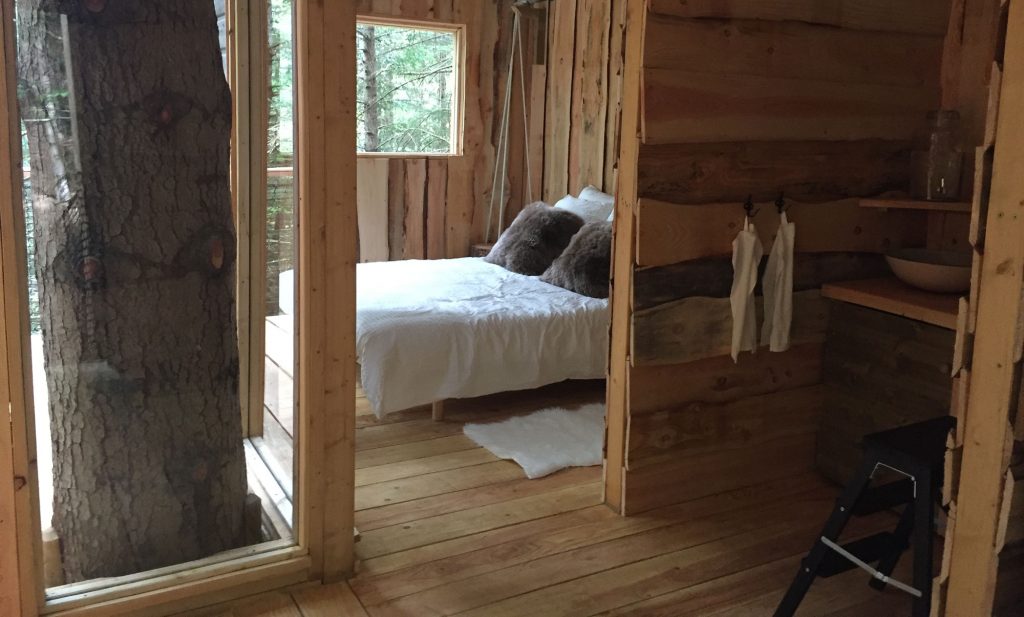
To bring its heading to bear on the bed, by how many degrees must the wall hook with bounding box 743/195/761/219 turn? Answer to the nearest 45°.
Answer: approximately 180°

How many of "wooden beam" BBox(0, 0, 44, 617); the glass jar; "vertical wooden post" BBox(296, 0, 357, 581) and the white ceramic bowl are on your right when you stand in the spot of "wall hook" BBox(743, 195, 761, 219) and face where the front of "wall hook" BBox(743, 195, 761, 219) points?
2

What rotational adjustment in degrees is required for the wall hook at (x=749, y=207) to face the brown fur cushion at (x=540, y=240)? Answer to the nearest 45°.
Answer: approximately 180°

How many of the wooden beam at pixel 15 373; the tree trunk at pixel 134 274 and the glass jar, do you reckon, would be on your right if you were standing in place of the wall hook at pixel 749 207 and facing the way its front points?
2

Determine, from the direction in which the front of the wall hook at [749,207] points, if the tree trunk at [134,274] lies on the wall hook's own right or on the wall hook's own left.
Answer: on the wall hook's own right

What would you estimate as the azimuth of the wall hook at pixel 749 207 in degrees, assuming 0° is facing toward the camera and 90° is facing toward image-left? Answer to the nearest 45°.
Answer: approximately 315°

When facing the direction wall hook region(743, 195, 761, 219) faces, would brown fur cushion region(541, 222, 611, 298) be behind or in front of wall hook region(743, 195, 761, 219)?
behind

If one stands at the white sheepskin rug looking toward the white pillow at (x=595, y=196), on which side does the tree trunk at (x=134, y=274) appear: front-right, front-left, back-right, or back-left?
back-left

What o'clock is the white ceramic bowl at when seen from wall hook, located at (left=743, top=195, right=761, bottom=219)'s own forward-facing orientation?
The white ceramic bowl is roughly at 10 o'clock from the wall hook.

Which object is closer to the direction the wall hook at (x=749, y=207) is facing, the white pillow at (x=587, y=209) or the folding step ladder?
the folding step ladder

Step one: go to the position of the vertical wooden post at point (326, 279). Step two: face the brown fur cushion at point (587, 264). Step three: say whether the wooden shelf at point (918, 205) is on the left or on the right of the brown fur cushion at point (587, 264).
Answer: right

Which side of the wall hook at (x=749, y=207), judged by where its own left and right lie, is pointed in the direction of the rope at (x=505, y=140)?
back

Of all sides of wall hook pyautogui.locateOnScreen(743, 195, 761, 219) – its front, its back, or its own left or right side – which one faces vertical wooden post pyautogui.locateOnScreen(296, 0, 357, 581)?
right
